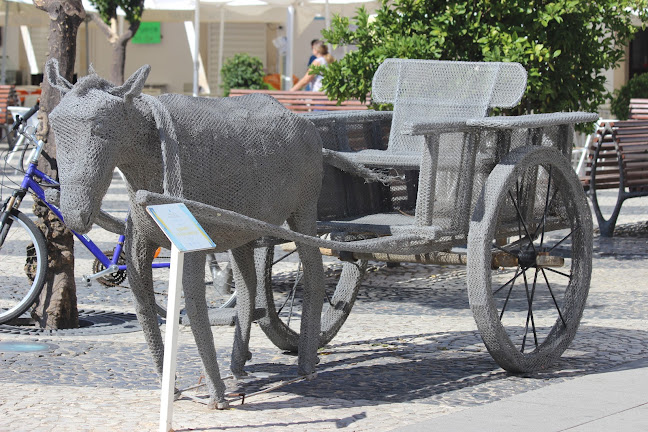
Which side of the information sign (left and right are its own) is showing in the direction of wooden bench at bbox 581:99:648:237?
left

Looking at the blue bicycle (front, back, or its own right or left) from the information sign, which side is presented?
left

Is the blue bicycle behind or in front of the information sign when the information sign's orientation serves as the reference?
behind

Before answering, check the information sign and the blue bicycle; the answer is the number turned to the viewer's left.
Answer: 1

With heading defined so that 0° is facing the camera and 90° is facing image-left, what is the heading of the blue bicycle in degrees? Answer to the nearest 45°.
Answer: approximately 90°

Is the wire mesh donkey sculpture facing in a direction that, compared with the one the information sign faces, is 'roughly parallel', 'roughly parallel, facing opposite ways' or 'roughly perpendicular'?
roughly perpendicular

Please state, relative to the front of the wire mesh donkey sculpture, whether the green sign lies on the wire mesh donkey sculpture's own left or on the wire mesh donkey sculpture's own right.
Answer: on the wire mesh donkey sculpture's own right

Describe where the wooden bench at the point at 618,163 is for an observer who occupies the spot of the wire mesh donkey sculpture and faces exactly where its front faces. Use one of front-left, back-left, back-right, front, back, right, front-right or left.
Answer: back

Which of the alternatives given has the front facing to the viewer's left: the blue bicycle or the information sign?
the blue bicycle
